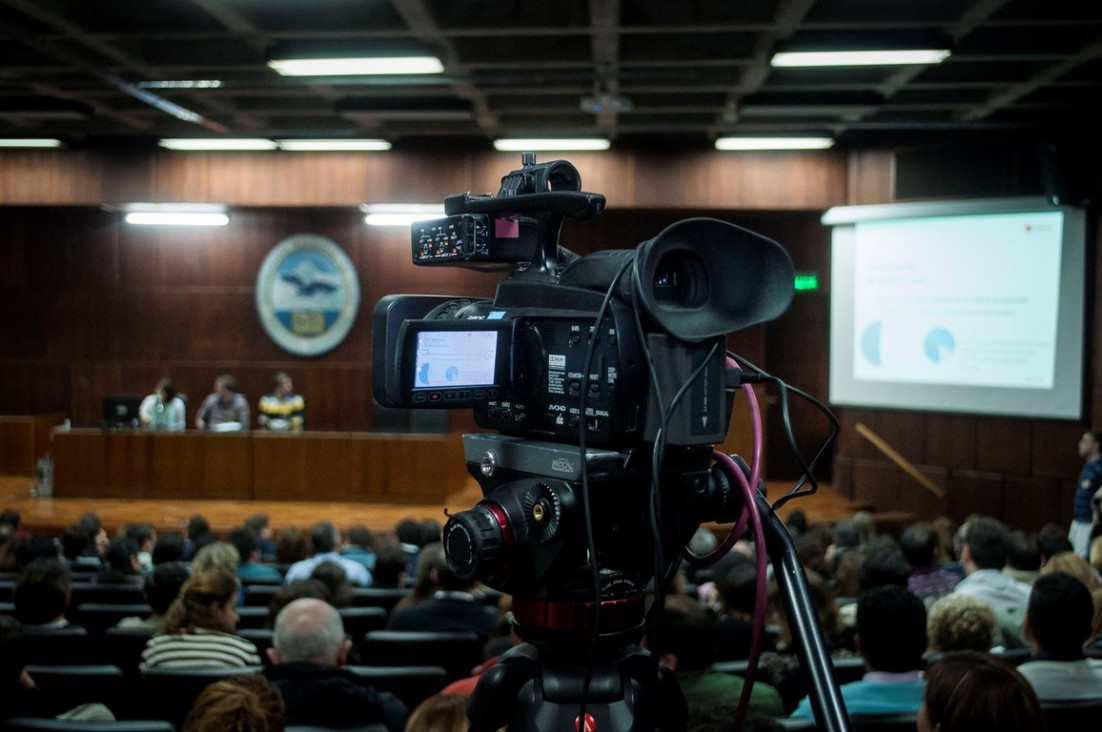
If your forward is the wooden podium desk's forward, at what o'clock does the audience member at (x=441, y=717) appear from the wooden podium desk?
The audience member is roughly at 12 o'clock from the wooden podium desk.

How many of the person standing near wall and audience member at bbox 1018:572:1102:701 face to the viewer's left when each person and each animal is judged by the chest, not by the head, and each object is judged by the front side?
1

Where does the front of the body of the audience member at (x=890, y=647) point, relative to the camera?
away from the camera

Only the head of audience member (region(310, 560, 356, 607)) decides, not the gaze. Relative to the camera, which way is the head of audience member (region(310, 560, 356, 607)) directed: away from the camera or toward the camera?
away from the camera

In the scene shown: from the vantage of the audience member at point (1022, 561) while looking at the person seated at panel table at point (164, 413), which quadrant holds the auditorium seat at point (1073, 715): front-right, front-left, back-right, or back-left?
back-left

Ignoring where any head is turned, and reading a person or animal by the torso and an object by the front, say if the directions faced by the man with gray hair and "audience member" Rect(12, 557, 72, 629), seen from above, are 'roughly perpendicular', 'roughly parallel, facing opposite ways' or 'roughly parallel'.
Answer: roughly parallel

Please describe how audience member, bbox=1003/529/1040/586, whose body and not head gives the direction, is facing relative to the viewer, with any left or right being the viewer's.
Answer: facing away from the viewer

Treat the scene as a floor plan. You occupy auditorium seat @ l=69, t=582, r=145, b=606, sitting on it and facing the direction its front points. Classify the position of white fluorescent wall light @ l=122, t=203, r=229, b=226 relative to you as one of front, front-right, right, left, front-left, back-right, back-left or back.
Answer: front

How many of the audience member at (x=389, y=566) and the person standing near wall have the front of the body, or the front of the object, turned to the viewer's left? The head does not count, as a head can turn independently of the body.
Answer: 1

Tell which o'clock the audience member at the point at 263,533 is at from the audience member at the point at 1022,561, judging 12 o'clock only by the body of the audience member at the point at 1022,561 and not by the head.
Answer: the audience member at the point at 263,533 is roughly at 9 o'clock from the audience member at the point at 1022,561.

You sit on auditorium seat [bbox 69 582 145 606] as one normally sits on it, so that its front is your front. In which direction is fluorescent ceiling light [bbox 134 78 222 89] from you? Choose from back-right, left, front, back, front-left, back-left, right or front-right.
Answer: front

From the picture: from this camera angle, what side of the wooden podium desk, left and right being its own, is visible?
front

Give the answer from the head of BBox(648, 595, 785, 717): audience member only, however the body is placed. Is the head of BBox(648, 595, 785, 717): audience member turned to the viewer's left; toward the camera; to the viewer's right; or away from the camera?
away from the camera

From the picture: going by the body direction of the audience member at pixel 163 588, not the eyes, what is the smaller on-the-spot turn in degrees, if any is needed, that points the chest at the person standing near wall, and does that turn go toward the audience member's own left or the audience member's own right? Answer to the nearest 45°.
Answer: approximately 90° to the audience member's own right

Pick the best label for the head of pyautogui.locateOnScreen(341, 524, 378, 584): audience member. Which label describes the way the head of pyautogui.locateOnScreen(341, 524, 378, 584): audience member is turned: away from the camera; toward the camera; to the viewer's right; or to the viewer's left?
away from the camera

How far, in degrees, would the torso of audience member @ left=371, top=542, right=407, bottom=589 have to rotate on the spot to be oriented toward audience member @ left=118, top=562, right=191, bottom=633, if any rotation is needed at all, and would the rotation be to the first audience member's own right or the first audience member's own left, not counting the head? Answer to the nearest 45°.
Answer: approximately 135° to the first audience member's own left

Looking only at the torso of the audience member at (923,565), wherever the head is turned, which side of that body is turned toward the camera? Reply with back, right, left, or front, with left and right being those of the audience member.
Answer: back

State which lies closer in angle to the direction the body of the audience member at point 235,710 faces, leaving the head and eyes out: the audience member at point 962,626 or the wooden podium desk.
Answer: the wooden podium desk

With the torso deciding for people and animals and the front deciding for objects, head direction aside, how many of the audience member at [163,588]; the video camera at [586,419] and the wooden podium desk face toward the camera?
1

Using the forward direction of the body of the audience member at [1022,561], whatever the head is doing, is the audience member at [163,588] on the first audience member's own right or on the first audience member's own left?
on the first audience member's own left
